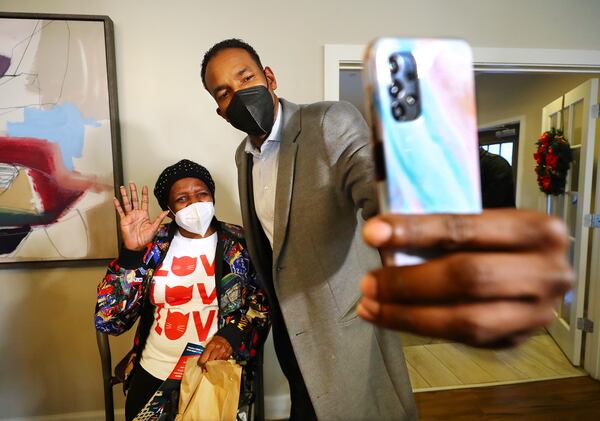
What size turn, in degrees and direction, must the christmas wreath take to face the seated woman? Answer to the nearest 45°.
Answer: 0° — it already faces them

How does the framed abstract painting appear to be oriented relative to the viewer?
toward the camera

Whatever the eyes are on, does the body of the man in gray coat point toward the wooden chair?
no

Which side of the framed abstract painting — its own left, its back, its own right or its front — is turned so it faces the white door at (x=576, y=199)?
left

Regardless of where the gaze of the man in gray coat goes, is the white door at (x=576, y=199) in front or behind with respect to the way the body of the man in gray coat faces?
behind

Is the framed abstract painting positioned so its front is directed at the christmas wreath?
no

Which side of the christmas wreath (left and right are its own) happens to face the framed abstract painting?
front

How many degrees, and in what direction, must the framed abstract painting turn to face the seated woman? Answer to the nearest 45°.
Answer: approximately 45° to its left

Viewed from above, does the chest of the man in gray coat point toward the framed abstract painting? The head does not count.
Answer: no

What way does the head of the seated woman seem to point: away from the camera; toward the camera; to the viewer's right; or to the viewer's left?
toward the camera

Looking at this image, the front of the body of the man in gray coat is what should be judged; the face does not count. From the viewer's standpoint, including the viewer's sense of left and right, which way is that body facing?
facing the viewer and to the left of the viewer
